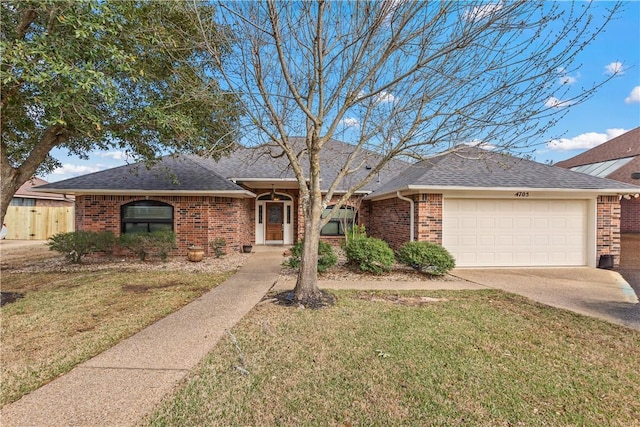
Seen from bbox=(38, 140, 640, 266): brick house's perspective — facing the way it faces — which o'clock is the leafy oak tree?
The leafy oak tree is roughly at 2 o'clock from the brick house.

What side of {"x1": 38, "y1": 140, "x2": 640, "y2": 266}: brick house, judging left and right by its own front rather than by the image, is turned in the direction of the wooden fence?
right

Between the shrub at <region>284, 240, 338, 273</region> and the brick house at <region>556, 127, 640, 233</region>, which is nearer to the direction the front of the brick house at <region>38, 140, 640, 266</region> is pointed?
the shrub

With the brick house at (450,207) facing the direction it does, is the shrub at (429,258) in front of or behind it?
in front

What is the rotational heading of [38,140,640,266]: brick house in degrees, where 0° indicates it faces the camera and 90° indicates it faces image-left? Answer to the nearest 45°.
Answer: approximately 0°

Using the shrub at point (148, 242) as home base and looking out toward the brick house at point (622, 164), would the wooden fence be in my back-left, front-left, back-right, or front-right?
back-left

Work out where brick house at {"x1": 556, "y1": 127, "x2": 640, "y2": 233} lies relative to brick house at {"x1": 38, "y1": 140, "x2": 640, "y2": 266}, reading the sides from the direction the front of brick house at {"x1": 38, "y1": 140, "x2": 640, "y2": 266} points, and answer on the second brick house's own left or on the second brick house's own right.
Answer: on the second brick house's own left

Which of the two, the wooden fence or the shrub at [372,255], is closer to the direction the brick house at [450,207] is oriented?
the shrub

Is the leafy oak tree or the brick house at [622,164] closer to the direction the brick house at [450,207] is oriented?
the leafy oak tree

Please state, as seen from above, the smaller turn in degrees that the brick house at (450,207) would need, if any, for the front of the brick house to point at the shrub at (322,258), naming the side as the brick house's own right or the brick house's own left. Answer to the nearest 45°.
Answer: approximately 45° to the brick house's own right

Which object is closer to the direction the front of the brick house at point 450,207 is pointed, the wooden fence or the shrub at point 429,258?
the shrub
